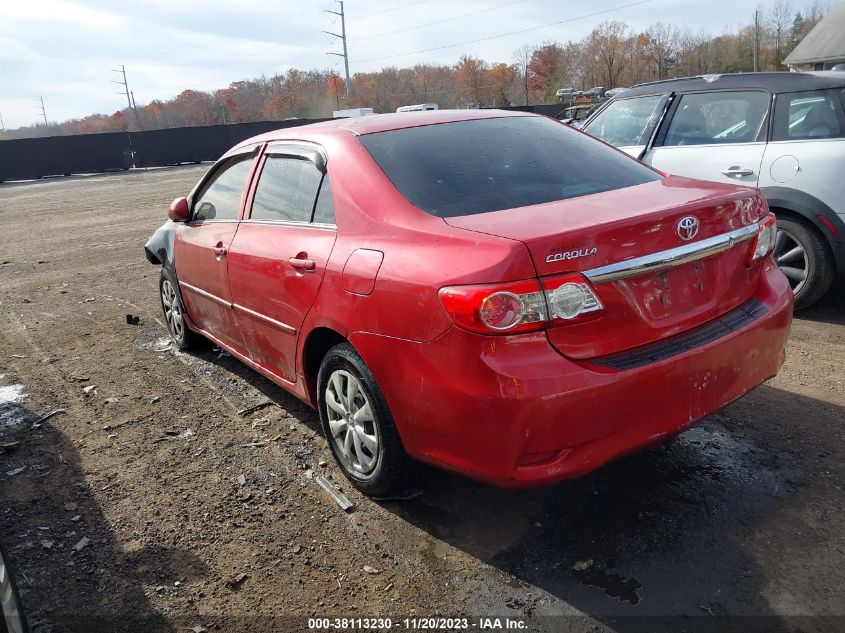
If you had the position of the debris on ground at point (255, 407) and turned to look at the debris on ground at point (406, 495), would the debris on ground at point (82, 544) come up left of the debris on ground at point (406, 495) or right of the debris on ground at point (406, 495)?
right

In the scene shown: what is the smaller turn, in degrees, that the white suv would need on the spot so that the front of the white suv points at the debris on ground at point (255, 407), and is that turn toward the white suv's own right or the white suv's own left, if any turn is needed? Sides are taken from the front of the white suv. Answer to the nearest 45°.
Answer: approximately 90° to the white suv's own left

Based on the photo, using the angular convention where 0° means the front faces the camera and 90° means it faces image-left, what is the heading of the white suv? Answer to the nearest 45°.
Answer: approximately 135°

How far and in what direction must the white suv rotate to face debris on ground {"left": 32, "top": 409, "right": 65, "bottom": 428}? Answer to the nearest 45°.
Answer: approximately 90° to its left

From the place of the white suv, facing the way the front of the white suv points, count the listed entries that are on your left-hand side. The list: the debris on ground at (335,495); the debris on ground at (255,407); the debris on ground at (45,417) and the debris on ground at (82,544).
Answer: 4

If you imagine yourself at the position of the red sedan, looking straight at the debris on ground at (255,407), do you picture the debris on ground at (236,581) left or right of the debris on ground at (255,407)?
left

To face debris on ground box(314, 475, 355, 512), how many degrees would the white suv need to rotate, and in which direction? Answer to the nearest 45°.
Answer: approximately 90° to its left

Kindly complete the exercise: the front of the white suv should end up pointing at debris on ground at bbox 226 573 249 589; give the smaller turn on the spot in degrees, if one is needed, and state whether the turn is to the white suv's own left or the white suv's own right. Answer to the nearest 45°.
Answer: approximately 90° to the white suv's own left

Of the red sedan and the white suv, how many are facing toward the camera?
0

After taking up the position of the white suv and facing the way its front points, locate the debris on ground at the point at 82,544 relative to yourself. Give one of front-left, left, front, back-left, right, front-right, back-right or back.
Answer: left

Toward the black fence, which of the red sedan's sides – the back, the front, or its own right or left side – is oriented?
front

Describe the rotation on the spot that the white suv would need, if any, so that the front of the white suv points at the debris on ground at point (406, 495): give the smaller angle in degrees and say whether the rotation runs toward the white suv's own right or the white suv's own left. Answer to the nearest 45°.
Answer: approximately 90° to the white suv's own left

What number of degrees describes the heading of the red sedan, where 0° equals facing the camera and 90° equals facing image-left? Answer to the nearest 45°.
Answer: approximately 135°
